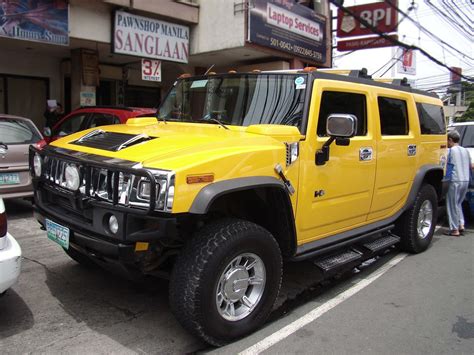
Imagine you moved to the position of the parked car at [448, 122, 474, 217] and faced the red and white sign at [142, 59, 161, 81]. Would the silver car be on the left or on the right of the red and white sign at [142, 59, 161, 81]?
left

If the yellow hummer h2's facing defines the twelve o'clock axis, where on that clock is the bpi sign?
The bpi sign is roughly at 5 o'clock from the yellow hummer h2.

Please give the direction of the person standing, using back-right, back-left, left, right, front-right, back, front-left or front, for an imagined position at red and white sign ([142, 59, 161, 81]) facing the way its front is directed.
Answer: front-left

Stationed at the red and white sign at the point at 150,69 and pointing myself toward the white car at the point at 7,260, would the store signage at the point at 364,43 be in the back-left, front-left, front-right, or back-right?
back-left

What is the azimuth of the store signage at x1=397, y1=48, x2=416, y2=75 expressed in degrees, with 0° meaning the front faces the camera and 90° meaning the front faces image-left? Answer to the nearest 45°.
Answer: approximately 0°
